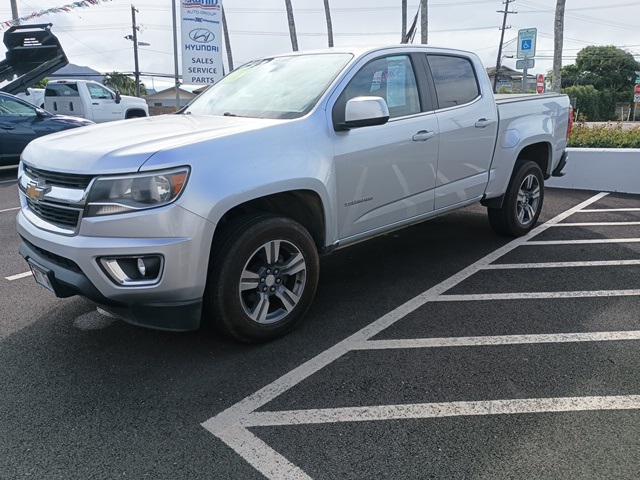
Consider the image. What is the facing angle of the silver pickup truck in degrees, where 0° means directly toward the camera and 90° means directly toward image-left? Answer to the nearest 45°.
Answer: approximately 45°

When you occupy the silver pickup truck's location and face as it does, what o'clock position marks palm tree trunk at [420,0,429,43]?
The palm tree trunk is roughly at 5 o'clock from the silver pickup truck.

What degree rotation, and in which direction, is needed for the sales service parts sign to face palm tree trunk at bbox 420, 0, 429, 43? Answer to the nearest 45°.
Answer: approximately 135° to its left

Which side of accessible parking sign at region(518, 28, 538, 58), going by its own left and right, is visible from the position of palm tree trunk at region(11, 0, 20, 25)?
right

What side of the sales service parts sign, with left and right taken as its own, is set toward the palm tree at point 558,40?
left

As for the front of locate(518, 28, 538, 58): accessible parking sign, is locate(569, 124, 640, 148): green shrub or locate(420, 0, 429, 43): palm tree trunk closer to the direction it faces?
the green shrub

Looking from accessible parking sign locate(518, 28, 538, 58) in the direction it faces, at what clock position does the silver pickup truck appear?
The silver pickup truck is roughly at 12 o'clock from the accessible parking sign.

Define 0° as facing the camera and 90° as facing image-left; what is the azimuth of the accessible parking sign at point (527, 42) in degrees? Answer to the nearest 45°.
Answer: approximately 0°

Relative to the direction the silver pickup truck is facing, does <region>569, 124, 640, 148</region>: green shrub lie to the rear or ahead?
to the rear
